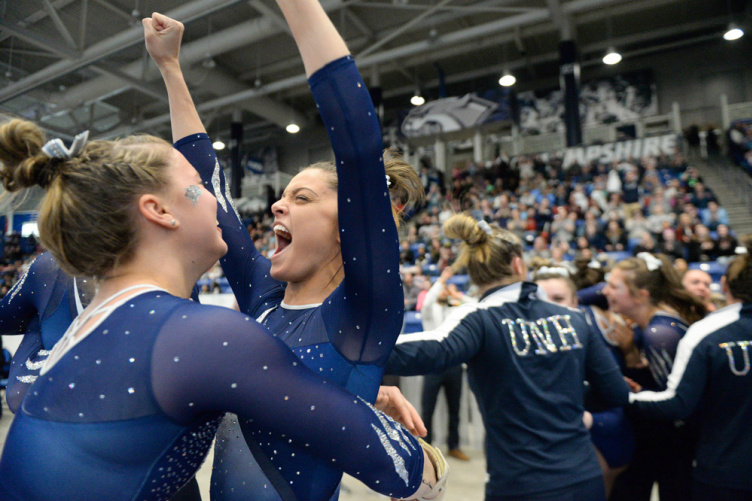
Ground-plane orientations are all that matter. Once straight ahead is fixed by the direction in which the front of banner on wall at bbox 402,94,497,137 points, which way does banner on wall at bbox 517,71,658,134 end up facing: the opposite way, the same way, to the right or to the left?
the same way

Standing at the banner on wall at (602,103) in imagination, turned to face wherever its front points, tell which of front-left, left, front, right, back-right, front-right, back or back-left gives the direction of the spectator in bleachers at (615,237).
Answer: front

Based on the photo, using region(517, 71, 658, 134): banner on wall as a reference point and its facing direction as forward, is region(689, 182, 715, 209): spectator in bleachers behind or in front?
in front

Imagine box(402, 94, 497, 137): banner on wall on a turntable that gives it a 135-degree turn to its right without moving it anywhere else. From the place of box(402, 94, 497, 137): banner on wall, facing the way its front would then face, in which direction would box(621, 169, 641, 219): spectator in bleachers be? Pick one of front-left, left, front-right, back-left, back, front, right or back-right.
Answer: back

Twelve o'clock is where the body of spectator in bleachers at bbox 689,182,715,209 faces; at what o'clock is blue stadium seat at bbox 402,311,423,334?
The blue stadium seat is roughly at 11 o'clock from the spectator in bleachers.

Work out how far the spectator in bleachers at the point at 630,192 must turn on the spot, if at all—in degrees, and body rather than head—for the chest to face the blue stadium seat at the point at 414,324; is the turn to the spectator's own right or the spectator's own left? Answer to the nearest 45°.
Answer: approximately 45° to the spectator's own right

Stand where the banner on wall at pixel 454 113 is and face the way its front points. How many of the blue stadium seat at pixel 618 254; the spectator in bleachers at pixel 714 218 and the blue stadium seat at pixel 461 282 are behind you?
0

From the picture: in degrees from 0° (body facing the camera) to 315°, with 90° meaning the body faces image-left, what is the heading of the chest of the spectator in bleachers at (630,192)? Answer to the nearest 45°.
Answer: approximately 45°

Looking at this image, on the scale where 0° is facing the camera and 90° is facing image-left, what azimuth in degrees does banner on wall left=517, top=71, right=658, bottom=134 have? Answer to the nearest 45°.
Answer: approximately 0°

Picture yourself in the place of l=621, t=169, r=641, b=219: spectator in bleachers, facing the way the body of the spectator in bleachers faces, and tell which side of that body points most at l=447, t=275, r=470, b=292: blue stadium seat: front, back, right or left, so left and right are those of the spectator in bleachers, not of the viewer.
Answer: front

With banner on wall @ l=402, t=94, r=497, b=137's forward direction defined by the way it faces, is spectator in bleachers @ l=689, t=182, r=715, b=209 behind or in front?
in front

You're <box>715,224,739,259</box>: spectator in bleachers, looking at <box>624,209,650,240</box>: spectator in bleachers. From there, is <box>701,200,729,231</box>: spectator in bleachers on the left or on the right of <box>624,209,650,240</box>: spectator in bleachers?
right

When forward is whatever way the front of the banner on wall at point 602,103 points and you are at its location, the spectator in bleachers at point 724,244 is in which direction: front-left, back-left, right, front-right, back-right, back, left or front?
front

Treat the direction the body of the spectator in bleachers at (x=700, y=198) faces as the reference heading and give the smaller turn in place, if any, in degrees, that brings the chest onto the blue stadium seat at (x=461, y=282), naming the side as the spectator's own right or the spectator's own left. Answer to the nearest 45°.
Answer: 0° — they already face it

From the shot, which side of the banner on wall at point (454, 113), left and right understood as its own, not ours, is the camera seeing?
front

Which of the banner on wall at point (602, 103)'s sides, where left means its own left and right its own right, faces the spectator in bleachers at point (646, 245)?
front

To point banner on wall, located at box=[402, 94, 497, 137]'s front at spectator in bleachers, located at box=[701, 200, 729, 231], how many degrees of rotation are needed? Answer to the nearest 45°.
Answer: approximately 45° to its left
